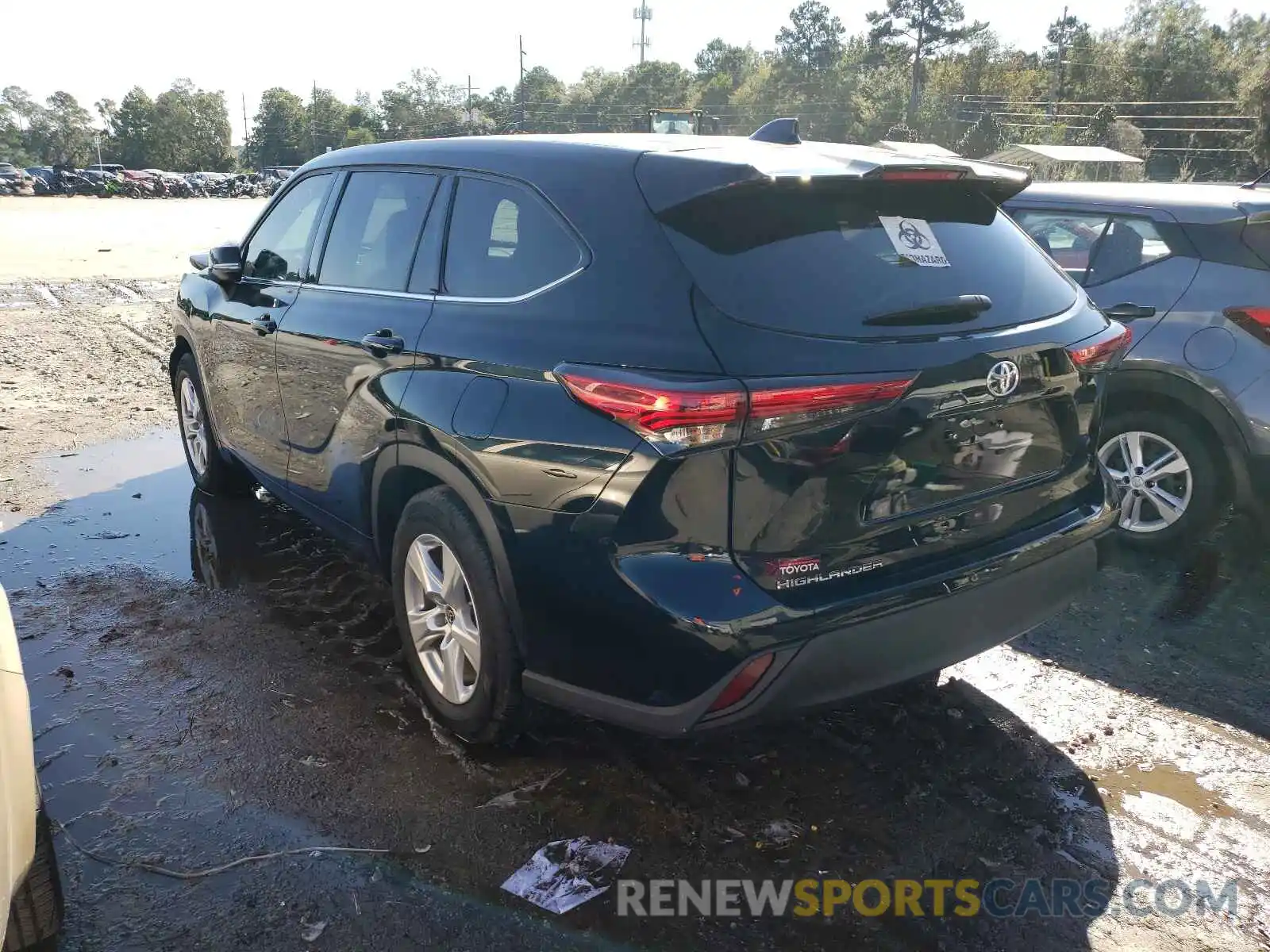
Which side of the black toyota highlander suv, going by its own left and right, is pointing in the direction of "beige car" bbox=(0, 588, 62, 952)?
left

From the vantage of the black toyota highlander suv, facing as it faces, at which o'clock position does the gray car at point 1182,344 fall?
The gray car is roughly at 3 o'clock from the black toyota highlander suv.

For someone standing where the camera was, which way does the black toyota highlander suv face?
facing away from the viewer and to the left of the viewer
